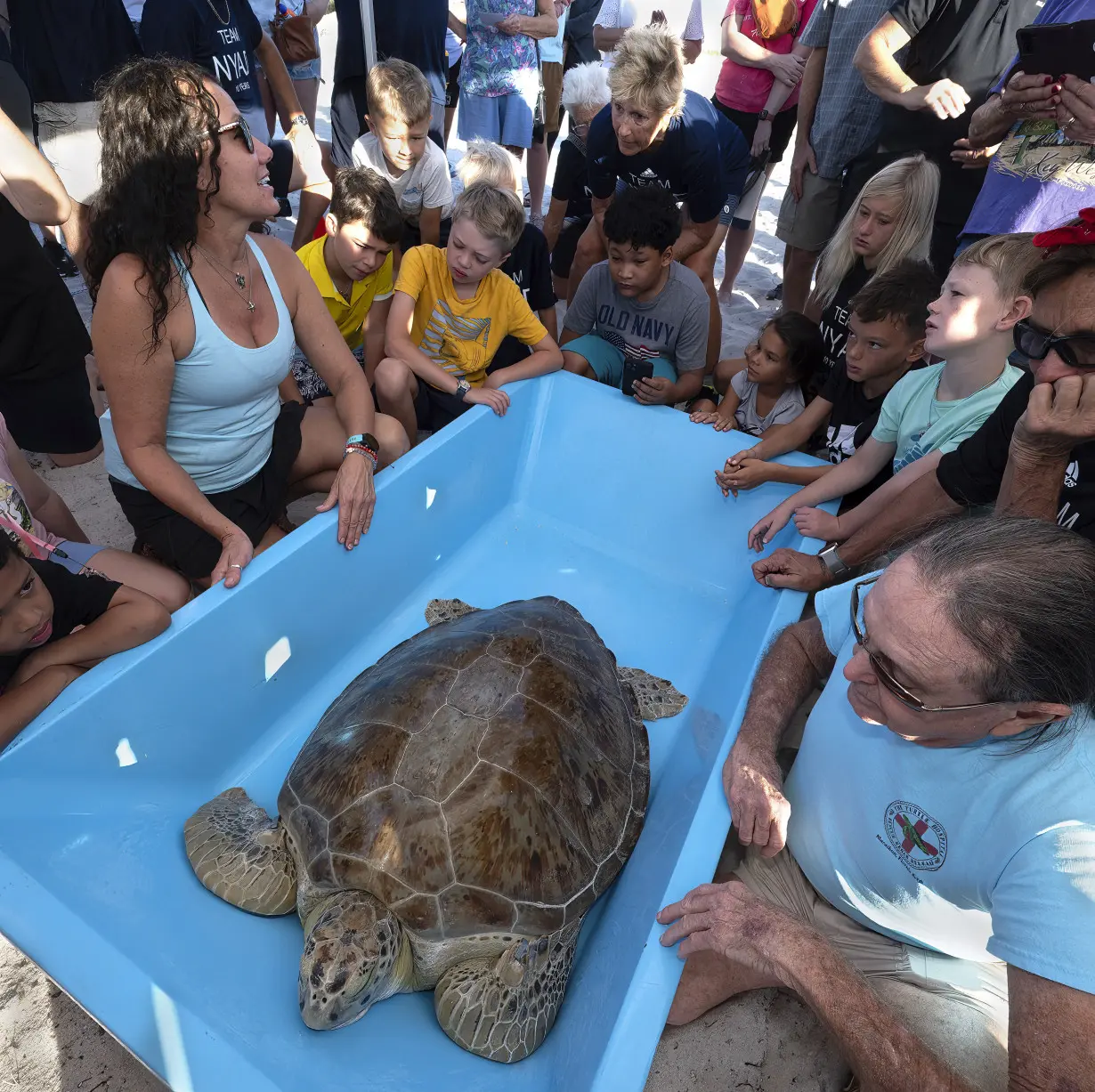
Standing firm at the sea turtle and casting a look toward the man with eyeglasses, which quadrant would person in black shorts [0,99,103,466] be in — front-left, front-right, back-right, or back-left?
back-left

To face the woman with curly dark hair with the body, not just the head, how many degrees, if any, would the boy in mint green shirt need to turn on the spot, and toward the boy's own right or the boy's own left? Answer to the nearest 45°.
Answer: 0° — they already face them

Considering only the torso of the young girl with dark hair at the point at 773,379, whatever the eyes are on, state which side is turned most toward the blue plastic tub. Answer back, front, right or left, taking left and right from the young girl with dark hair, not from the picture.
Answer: front

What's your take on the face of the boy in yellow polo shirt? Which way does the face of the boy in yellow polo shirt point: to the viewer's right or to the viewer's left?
to the viewer's right

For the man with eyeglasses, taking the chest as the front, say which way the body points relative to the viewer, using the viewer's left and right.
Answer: facing the viewer and to the left of the viewer

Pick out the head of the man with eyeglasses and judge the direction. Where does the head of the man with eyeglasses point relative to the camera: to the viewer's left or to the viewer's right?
to the viewer's left

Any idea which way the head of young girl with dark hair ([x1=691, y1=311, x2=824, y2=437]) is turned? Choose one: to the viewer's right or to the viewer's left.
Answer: to the viewer's left

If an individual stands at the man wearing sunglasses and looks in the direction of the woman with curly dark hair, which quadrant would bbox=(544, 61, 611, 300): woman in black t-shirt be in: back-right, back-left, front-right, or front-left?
front-right

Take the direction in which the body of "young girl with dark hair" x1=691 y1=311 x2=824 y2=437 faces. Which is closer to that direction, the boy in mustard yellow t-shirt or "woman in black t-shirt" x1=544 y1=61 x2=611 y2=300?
the boy in mustard yellow t-shirt
